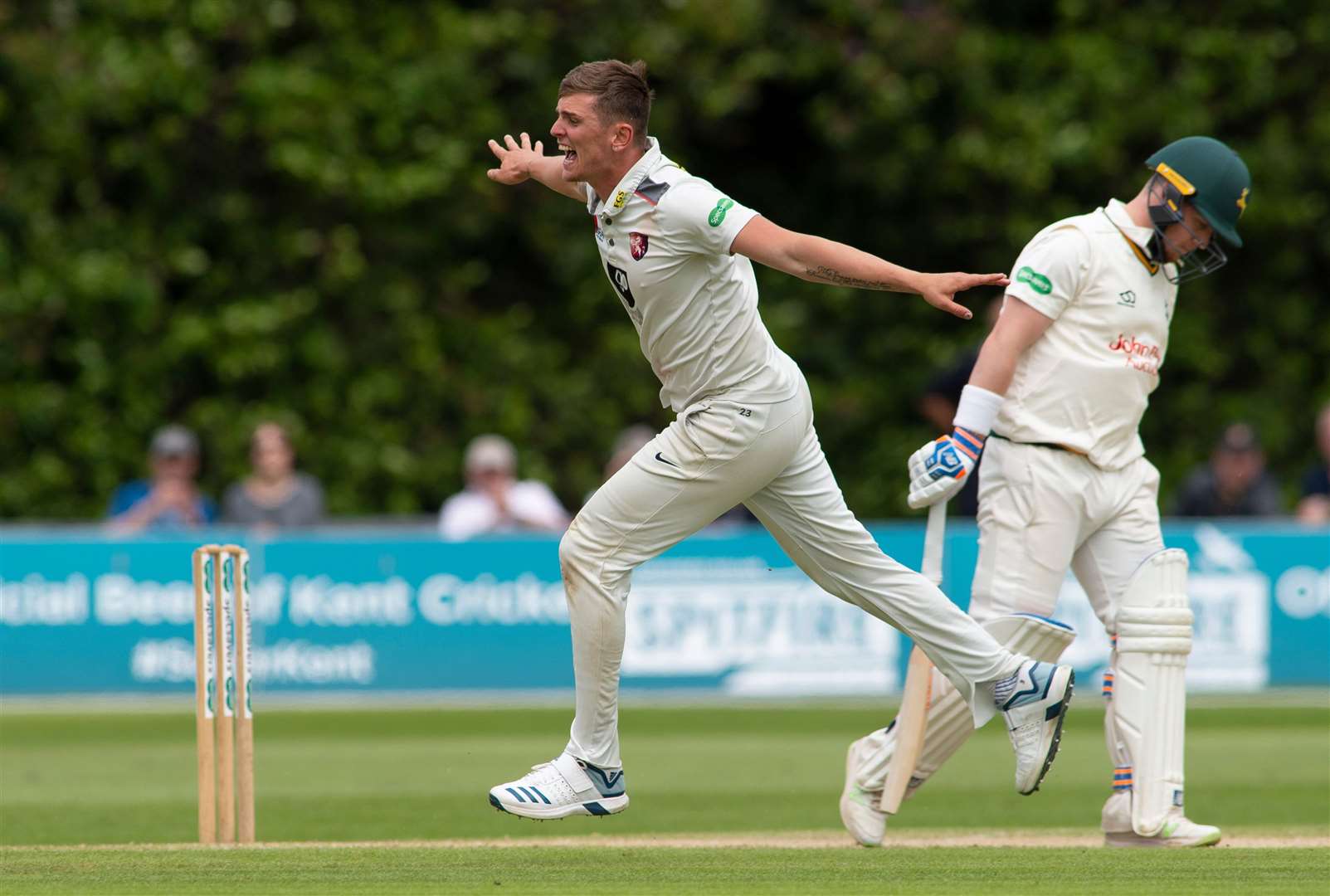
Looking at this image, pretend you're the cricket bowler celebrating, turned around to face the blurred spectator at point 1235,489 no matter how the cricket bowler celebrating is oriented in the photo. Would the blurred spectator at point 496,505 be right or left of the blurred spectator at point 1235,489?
left

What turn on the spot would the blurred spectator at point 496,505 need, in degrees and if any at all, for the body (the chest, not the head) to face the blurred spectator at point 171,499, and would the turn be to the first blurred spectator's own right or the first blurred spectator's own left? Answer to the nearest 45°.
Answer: approximately 90° to the first blurred spectator's own right

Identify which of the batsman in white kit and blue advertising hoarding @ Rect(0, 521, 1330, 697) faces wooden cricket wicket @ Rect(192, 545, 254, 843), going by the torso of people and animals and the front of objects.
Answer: the blue advertising hoarding

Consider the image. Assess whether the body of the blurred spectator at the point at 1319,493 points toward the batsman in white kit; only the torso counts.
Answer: yes

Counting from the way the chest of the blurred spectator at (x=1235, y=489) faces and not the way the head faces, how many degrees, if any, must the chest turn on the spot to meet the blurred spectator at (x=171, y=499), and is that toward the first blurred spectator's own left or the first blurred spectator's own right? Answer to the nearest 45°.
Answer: approximately 90° to the first blurred spectator's own right

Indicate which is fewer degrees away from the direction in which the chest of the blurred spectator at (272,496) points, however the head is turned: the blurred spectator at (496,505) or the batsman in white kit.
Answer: the batsman in white kit

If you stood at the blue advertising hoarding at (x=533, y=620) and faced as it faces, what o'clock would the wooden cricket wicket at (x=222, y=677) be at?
The wooden cricket wicket is roughly at 12 o'clock from the blue advertising hoarding.

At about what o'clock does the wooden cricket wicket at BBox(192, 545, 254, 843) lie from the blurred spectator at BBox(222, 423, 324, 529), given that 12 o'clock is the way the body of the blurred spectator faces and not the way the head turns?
The wooden cricket wicket is roughly at 12 o'clock from the blurred spectator.

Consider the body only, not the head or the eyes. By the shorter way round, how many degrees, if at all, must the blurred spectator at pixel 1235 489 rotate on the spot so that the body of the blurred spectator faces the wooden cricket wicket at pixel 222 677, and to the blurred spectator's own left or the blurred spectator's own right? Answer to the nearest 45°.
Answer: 0° — they already face it

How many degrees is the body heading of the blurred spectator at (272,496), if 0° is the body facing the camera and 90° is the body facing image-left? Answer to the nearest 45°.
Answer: approximately 0°

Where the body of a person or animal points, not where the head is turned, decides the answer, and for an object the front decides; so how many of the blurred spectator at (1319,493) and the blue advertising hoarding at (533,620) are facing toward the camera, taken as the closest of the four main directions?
2

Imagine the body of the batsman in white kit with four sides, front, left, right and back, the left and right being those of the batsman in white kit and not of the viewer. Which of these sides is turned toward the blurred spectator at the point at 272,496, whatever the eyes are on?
back

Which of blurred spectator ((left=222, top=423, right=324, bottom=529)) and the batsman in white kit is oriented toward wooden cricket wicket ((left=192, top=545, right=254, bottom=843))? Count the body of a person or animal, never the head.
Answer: the blurred spectator
